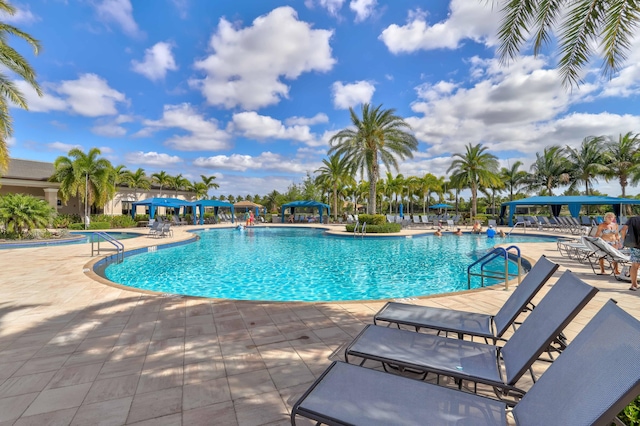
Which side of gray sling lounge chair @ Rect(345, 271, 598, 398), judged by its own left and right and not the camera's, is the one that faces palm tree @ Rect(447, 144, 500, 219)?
right

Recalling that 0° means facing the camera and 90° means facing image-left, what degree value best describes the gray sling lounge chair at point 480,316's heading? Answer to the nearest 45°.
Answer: approximately 90°

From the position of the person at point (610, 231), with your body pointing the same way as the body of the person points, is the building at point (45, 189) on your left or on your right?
on your right

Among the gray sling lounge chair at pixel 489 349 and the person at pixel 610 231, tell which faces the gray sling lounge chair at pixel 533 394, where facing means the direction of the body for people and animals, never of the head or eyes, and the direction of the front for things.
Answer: the person

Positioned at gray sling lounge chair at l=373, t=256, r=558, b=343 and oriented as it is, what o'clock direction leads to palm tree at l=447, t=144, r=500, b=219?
The palm tree is roughly at 3 o'clock from the gray sling lounge chair.

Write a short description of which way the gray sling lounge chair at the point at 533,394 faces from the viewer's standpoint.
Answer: facing to the left of the viewer

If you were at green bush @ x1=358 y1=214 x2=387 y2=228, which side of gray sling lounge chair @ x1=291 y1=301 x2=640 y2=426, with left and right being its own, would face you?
right

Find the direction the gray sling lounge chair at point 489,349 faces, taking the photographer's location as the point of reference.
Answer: facing to the left of the viewer

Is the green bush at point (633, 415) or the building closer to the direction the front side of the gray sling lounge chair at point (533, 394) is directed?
the building
